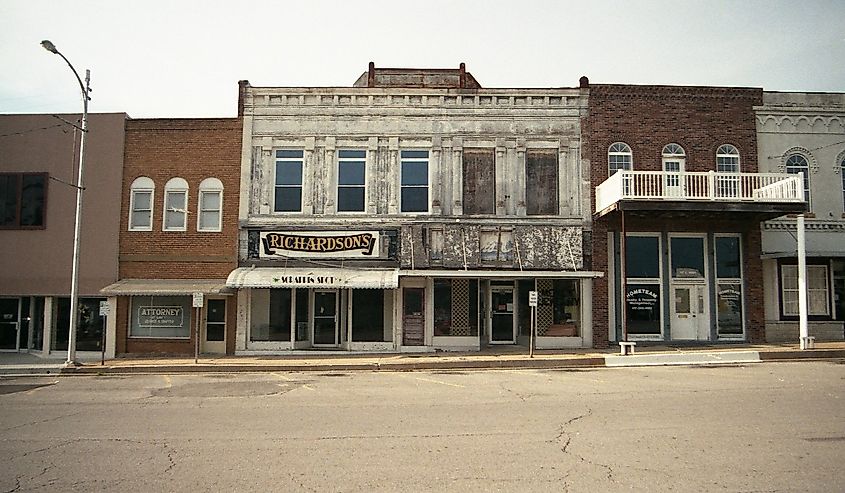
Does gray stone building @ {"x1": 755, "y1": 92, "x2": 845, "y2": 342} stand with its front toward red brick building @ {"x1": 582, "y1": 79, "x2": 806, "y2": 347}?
no

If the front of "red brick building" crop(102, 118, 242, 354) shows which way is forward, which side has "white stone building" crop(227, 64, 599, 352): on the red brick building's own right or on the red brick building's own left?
on the red brick building's own left

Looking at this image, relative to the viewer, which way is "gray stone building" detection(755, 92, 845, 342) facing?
toward the camera

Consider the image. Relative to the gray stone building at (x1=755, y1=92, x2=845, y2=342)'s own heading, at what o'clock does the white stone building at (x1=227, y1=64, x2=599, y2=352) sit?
the white stone building at (x1=227, y1=64, x2=599, y2=352) is roughly at 2 o'clock from the gray stone building at (x1=755, y1=92, x2=845, y2=342).

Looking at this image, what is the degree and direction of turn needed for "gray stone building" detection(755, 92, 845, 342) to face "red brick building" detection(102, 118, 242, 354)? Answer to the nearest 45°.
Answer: approximately 45° to its right

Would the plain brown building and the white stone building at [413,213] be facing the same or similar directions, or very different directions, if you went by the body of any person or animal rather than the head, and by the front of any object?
same or similar directions

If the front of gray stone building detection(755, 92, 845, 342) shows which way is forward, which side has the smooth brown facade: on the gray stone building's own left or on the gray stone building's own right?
on the gray stone building's own right

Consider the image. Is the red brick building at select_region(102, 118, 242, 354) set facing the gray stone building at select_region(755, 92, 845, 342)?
no

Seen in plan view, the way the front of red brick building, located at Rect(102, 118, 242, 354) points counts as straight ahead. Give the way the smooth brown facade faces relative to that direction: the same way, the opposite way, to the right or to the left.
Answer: the same way

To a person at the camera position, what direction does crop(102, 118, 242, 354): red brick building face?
facing the viewer

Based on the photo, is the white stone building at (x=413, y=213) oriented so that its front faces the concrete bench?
no

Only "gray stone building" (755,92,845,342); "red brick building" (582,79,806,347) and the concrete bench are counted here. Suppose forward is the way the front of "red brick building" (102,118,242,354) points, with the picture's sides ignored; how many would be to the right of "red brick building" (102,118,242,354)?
0
